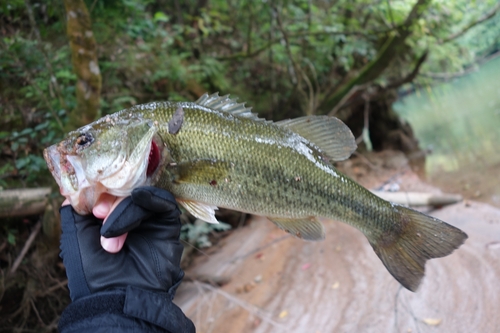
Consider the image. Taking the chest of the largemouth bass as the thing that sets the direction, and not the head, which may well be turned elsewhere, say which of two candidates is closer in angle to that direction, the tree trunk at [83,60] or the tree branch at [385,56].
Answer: the tree trunk

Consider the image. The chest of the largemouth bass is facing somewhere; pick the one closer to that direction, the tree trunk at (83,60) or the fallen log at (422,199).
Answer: the tree trunk

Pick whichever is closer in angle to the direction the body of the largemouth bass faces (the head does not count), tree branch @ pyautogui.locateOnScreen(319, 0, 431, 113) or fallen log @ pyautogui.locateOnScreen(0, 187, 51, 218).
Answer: the fallen log

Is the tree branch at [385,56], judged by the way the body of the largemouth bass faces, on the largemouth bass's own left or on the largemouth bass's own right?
on the largemouth bass's own right

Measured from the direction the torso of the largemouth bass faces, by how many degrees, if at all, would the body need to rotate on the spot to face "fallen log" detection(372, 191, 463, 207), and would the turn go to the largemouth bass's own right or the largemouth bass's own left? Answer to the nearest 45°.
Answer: approximately 135° to the largemouth bass's own right

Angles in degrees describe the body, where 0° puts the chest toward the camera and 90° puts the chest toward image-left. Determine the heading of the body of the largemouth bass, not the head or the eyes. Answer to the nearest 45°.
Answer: approximately 90°

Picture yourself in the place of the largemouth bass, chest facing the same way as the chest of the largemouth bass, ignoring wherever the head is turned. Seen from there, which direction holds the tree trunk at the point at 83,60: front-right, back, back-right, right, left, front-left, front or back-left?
front-right
